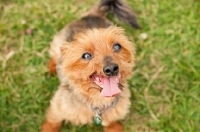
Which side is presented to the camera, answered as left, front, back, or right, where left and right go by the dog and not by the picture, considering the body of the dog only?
front
